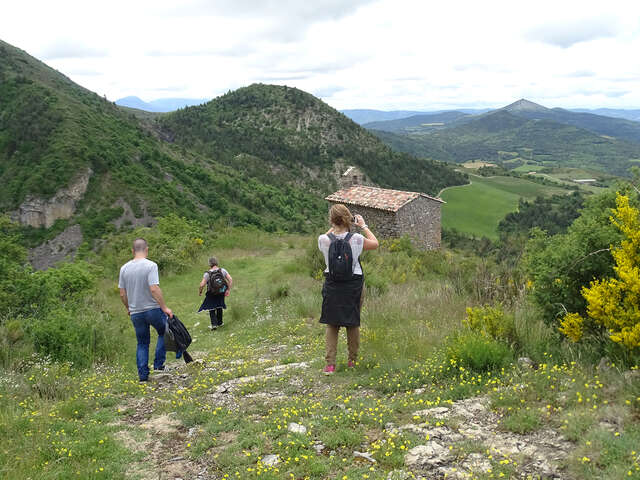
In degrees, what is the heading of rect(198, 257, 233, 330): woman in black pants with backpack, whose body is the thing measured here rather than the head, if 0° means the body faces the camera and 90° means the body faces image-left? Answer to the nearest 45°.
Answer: approximately 180°

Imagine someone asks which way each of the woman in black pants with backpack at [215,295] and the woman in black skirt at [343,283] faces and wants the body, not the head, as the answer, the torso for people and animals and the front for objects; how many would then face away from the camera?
2

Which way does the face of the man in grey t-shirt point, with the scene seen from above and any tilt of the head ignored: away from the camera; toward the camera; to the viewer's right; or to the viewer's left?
away from the camera

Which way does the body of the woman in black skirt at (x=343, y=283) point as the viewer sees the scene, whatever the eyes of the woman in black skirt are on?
away from the camera

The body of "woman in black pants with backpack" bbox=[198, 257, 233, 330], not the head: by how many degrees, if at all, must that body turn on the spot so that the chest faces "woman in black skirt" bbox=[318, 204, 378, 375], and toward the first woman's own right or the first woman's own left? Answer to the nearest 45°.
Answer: approximately 180°

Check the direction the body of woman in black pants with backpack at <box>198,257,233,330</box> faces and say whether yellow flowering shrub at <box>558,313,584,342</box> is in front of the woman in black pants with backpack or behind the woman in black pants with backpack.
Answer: behind
